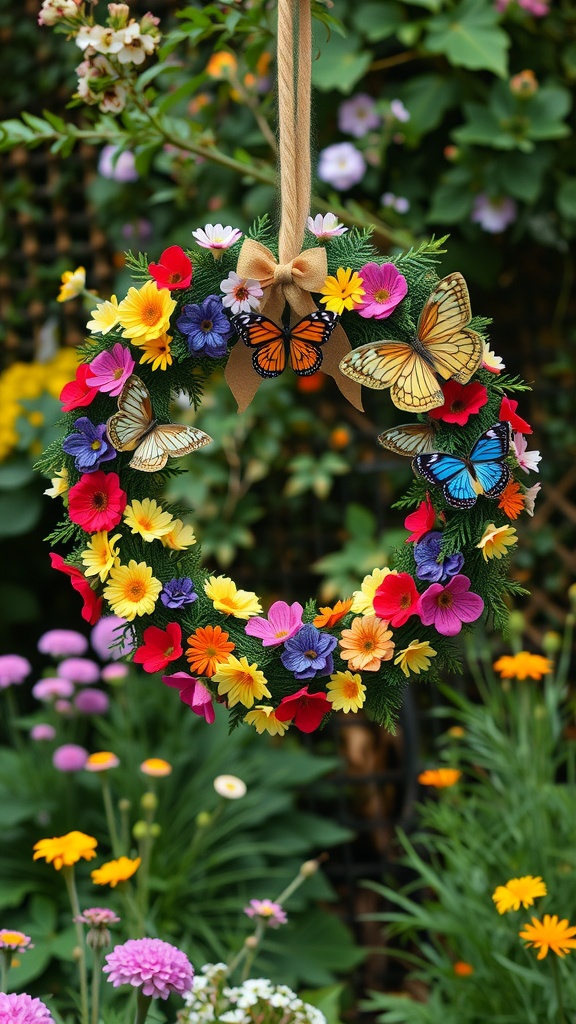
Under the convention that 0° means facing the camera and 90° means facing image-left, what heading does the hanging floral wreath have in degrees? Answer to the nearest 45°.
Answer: approximately 0°

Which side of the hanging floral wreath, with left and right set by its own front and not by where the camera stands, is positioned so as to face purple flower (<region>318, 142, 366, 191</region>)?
back
